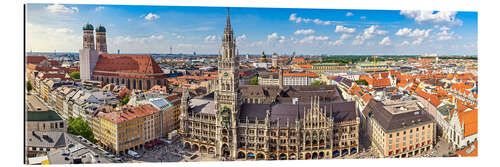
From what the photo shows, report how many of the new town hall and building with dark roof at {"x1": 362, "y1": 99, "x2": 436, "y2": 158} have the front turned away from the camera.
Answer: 0

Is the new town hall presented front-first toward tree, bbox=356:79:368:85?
no

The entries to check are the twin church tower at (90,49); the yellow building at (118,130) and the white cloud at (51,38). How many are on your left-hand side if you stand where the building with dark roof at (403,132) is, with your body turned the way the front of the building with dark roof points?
0

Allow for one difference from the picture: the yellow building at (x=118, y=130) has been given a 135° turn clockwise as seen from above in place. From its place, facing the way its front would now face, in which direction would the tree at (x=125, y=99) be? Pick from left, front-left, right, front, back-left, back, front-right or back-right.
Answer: right

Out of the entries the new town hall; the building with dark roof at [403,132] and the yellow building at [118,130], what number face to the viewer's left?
0

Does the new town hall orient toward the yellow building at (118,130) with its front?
no

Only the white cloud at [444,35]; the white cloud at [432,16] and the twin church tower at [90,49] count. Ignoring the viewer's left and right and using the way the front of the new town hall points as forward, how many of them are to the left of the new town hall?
2

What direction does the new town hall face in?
toward the camera
